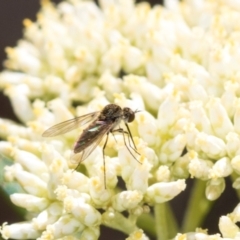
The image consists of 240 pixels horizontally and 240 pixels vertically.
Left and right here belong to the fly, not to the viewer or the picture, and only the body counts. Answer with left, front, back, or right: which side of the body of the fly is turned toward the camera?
right
